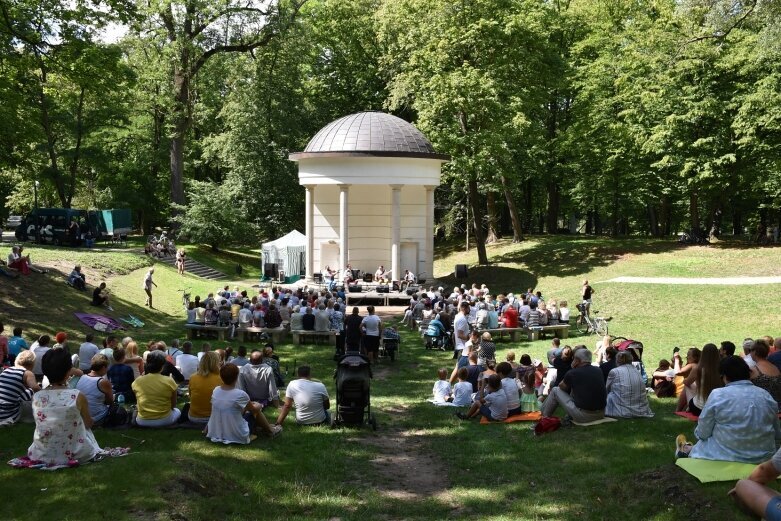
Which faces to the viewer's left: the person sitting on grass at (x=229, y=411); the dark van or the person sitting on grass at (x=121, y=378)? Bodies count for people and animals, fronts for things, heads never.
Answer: the dark van

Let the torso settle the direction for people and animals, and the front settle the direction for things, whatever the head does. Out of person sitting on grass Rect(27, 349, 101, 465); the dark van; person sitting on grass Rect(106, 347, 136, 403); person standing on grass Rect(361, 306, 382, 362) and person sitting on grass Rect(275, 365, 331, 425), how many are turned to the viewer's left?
1

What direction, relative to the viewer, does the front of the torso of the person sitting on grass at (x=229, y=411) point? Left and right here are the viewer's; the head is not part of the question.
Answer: facing away from the viewer and to the right of the viewer

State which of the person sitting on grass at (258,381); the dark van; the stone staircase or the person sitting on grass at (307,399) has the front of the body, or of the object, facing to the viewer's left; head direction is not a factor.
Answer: the dark van

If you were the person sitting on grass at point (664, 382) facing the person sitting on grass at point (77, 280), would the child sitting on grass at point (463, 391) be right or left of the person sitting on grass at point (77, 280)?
left

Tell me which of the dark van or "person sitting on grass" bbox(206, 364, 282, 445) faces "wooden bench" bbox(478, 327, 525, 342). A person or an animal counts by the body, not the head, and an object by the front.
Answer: the person sitting on grass

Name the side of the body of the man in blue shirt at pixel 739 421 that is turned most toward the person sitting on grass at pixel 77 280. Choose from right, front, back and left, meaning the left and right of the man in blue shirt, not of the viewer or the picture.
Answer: front

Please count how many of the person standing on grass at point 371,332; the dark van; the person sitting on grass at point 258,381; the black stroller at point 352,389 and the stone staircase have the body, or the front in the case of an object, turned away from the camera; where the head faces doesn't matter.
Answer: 3

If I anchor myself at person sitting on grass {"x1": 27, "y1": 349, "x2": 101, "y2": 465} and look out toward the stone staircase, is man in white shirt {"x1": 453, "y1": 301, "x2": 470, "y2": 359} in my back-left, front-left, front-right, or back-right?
front-right

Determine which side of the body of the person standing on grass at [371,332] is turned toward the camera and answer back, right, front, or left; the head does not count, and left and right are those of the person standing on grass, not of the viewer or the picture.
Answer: back

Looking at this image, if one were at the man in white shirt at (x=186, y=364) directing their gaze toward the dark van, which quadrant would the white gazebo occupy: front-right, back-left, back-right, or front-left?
front-right

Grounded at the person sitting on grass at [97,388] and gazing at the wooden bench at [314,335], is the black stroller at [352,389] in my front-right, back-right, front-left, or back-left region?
front-right

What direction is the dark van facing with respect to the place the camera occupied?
facing to the left of the viewer

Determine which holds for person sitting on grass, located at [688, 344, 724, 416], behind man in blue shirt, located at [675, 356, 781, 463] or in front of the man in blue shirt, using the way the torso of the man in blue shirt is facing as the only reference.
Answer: in front

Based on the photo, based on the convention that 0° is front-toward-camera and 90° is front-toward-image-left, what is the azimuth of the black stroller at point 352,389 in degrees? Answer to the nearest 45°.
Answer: approximately 180°

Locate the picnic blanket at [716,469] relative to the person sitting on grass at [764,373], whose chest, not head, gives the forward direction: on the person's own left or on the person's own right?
on the person's own left

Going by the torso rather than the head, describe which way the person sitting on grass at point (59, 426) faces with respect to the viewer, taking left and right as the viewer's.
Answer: facing away from the viewer

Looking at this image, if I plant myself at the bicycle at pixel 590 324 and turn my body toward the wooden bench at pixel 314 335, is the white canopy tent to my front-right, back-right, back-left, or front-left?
front-right

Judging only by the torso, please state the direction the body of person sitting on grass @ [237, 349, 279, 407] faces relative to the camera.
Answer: away from the camera
